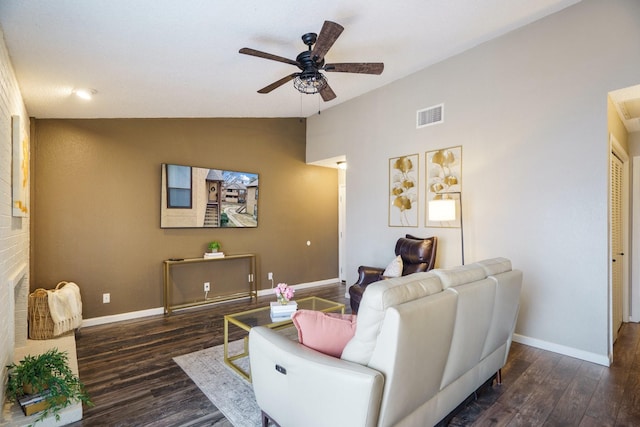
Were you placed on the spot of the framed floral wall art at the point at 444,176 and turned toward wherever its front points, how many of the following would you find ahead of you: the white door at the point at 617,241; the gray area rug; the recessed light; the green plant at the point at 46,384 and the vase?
4

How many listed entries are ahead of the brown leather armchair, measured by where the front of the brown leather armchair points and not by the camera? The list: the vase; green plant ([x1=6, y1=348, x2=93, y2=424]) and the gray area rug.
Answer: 3

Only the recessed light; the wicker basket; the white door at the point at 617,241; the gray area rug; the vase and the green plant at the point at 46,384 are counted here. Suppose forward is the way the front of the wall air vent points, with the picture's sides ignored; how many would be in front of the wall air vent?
5

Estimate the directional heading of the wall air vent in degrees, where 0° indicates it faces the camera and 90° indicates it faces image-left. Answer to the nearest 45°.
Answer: approximately 45°

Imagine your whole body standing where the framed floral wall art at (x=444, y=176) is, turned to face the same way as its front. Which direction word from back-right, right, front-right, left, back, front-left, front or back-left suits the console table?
front-right

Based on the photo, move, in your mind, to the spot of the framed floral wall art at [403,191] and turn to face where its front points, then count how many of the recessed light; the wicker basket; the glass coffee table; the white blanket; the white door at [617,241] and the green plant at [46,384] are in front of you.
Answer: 5

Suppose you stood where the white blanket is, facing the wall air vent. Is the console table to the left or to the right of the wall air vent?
left

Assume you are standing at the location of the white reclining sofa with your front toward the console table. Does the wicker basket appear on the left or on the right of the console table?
left

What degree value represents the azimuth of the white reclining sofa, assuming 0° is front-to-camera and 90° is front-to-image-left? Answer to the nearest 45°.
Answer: approximately 135°

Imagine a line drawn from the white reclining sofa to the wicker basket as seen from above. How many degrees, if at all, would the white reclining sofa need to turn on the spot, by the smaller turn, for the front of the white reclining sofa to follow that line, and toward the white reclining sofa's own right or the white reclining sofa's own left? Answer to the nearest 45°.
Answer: approximately 45° to the white reclining sofa's own left

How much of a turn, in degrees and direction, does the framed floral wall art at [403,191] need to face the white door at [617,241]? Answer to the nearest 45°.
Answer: approximately 135° to its left

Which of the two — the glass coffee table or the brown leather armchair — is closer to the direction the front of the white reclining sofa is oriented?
the glass coffee table

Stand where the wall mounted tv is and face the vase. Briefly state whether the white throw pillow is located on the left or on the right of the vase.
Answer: left

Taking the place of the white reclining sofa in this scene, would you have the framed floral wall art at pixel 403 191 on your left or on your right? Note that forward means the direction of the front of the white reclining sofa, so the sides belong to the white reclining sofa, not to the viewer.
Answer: on your right

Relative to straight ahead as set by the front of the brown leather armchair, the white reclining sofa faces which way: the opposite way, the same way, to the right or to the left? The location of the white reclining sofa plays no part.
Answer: to the right
